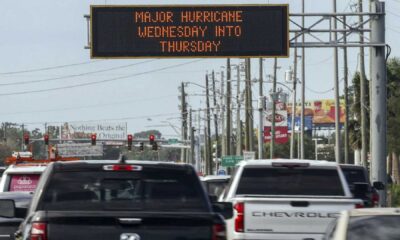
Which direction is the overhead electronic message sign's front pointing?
toward the camera

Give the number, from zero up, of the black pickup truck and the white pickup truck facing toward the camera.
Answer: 0

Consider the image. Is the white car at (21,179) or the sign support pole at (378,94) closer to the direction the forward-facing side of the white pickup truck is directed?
the sign support pole

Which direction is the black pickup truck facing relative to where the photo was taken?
away from the camera

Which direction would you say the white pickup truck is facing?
away from the camera

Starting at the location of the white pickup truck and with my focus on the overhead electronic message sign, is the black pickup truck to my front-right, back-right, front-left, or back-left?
back-left

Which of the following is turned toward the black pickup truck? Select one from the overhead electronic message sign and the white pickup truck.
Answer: the overhead electronic message sign

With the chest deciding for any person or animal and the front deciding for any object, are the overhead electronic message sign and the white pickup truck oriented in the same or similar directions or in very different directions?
very different directions

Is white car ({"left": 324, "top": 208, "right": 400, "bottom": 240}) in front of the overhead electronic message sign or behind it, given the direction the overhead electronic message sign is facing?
in front

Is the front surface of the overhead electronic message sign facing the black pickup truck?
yes

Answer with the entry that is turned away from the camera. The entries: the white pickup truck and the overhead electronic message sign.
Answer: the white pickup truck

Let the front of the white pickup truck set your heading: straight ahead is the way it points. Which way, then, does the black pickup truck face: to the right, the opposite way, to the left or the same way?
the same way

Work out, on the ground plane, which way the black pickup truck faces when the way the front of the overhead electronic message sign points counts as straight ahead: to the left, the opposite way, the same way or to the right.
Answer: the opposite way

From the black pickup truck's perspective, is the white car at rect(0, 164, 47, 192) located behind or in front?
in front
